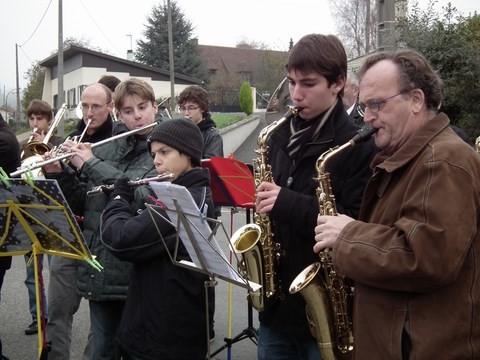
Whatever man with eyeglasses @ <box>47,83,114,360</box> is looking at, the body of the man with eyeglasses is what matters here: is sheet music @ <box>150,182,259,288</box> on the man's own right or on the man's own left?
on the man's own left

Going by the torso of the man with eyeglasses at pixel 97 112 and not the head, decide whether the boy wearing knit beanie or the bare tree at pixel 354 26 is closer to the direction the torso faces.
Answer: the boy wearing knit beanie

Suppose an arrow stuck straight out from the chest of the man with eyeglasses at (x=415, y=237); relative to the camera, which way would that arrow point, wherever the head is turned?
to the viewer's left

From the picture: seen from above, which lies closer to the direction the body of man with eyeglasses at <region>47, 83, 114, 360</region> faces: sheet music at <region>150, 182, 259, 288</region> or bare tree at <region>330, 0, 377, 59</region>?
the sheet music

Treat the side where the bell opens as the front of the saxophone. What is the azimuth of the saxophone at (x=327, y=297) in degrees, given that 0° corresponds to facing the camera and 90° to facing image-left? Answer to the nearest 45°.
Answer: approximately 90°

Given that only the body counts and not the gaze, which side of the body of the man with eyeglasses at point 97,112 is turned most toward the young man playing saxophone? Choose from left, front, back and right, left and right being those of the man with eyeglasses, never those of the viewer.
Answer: left

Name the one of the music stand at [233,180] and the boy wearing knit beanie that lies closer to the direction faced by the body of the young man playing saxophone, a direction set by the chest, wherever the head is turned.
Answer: the boy wearing knit beanie

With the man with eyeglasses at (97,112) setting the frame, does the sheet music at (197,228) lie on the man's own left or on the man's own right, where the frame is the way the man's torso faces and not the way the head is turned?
on the man's own left

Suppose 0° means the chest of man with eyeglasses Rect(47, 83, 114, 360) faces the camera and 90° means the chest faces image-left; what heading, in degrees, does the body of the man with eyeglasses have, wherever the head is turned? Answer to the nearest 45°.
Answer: approximately 45°
